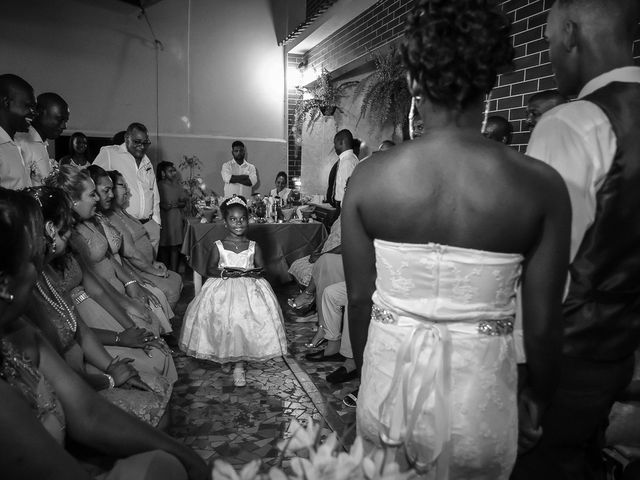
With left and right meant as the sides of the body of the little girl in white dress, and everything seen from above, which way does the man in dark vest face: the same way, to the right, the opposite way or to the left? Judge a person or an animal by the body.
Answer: the opposite way

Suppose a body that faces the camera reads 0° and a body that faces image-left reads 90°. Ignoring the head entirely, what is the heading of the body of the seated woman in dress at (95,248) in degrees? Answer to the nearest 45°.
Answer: approximately 270°

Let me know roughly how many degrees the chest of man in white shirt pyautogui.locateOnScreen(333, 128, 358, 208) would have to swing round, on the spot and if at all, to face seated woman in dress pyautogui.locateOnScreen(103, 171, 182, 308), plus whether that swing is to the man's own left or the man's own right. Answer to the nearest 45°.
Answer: approximately 45° to the man's own left

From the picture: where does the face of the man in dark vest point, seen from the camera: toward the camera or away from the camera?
away from the camera

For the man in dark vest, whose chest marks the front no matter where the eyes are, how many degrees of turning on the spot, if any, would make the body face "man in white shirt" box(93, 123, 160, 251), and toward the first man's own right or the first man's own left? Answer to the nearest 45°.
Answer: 0° — they already face them

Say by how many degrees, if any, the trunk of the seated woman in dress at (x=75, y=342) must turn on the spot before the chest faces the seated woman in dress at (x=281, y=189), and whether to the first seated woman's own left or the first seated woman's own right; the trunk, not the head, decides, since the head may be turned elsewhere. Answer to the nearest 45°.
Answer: approximately 45° to the first seated woman's own left

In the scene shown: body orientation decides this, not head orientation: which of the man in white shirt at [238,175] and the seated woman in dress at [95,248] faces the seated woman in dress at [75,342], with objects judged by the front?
the man in white shirt

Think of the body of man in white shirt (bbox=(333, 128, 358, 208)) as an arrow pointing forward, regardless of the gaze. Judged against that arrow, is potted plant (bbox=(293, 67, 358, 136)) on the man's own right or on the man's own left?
on the man's own right

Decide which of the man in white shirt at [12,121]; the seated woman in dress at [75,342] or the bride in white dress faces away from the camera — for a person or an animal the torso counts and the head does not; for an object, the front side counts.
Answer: the bride in white dress

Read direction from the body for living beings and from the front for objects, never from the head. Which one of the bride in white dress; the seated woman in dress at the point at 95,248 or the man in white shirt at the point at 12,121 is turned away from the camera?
the bride in white dress

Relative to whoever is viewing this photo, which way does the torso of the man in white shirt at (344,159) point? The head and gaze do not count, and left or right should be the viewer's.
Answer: facing to the left of the viewer

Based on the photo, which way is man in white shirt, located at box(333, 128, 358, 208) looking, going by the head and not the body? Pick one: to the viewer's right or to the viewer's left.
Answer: to the viewer's left

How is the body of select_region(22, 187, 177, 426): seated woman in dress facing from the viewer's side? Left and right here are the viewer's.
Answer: facing to the right of the viewer

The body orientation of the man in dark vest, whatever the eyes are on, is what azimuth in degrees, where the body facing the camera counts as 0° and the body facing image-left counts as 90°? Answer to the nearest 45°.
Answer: approximately 135°

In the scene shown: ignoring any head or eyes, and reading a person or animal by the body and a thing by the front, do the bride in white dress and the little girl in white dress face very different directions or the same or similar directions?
very different directions
